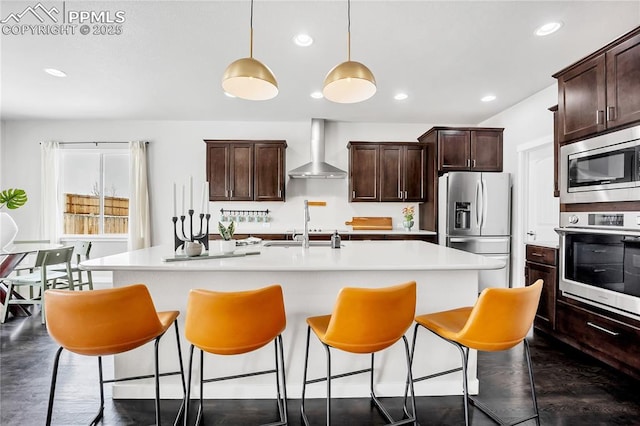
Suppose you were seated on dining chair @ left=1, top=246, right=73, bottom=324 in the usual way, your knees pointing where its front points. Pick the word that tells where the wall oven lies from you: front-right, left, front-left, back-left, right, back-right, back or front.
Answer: back

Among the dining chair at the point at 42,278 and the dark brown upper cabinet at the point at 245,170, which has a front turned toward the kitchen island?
the dark brown upper cabinet

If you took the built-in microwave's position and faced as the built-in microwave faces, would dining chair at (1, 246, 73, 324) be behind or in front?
in front

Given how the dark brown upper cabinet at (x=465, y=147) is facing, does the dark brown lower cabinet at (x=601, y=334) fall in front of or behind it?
in front

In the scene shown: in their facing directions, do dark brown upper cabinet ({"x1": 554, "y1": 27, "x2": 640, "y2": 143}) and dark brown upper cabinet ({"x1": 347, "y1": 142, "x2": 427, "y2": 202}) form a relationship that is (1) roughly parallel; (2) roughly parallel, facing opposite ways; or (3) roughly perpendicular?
roughly perpendicular

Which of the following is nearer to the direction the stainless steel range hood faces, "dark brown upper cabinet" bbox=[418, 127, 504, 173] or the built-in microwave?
the built-in microwave

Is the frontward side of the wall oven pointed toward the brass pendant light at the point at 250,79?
yes

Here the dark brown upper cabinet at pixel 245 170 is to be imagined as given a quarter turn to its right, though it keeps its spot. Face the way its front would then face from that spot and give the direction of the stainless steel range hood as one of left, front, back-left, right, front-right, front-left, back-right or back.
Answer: back

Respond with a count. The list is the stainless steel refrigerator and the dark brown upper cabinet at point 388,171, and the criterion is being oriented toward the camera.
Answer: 2

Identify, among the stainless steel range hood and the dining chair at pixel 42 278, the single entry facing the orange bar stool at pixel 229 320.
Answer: the stainless steel range hood

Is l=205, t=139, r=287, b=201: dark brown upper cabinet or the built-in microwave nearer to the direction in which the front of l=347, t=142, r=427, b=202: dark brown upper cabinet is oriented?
the built-in microwave

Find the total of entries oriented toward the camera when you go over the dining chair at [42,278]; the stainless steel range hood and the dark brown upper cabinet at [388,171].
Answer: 2

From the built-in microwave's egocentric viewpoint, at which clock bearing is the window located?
The window is roughly at 1 o'clock from the built-in microwave.

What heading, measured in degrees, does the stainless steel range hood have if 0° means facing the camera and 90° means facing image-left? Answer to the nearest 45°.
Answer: approximately 0°

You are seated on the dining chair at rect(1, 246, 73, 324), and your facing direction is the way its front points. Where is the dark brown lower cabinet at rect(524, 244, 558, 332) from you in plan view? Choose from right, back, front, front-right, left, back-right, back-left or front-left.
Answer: back
